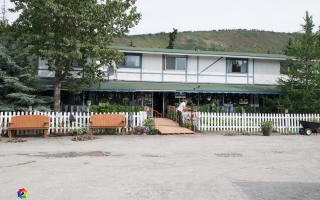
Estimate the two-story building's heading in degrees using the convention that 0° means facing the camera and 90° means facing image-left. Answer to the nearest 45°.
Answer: approximately 0°

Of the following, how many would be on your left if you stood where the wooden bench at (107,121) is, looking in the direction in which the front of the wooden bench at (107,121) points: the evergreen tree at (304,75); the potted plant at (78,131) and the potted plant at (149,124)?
2

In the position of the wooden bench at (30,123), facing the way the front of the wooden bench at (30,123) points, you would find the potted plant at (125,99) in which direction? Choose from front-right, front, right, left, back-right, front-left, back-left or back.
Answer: back-left

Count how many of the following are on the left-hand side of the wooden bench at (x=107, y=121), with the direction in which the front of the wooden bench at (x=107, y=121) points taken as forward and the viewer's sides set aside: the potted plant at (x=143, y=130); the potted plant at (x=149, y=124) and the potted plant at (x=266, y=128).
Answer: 3

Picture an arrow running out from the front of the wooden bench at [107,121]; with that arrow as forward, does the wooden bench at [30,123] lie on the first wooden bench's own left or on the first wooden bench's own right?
on the first wooden bench's own right

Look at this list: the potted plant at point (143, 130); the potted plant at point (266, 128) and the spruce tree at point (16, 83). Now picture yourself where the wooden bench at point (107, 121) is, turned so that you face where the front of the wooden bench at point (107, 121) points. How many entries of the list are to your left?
2

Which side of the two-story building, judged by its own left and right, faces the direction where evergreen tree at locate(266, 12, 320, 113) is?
left

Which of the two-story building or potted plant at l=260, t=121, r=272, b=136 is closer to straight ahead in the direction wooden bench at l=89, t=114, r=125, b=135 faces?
the potted plant
